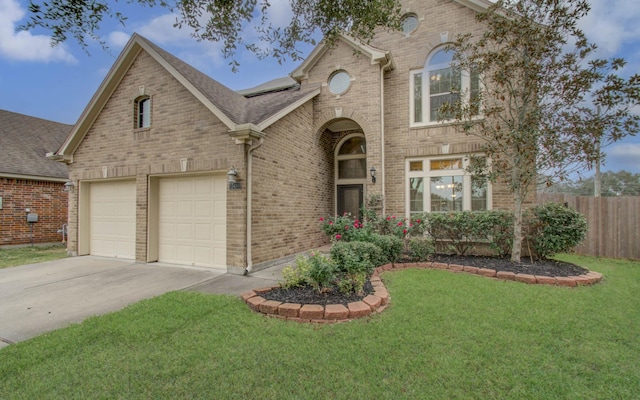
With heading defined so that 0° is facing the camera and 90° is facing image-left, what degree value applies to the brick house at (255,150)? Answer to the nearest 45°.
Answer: approximately 45°

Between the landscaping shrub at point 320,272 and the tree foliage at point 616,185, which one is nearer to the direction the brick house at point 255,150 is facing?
the landscaping shrub

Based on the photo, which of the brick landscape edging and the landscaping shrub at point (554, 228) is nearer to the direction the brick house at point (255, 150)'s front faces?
the brick landscape edging

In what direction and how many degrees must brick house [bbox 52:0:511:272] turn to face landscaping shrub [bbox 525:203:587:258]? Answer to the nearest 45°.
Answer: approximately 90° to its left

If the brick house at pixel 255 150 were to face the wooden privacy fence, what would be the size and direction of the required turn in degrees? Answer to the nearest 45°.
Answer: approximately 135° to its left

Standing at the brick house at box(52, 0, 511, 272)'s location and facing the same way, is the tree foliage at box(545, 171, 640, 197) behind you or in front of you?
behind

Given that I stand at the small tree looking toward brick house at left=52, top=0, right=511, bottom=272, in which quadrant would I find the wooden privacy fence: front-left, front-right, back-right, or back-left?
back-right

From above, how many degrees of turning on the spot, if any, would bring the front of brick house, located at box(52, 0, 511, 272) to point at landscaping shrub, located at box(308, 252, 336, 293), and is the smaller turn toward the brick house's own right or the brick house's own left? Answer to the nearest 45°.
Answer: approximately 45° to the brick house's own left

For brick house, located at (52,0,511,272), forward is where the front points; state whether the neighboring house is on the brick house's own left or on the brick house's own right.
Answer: on the brick house's own right
